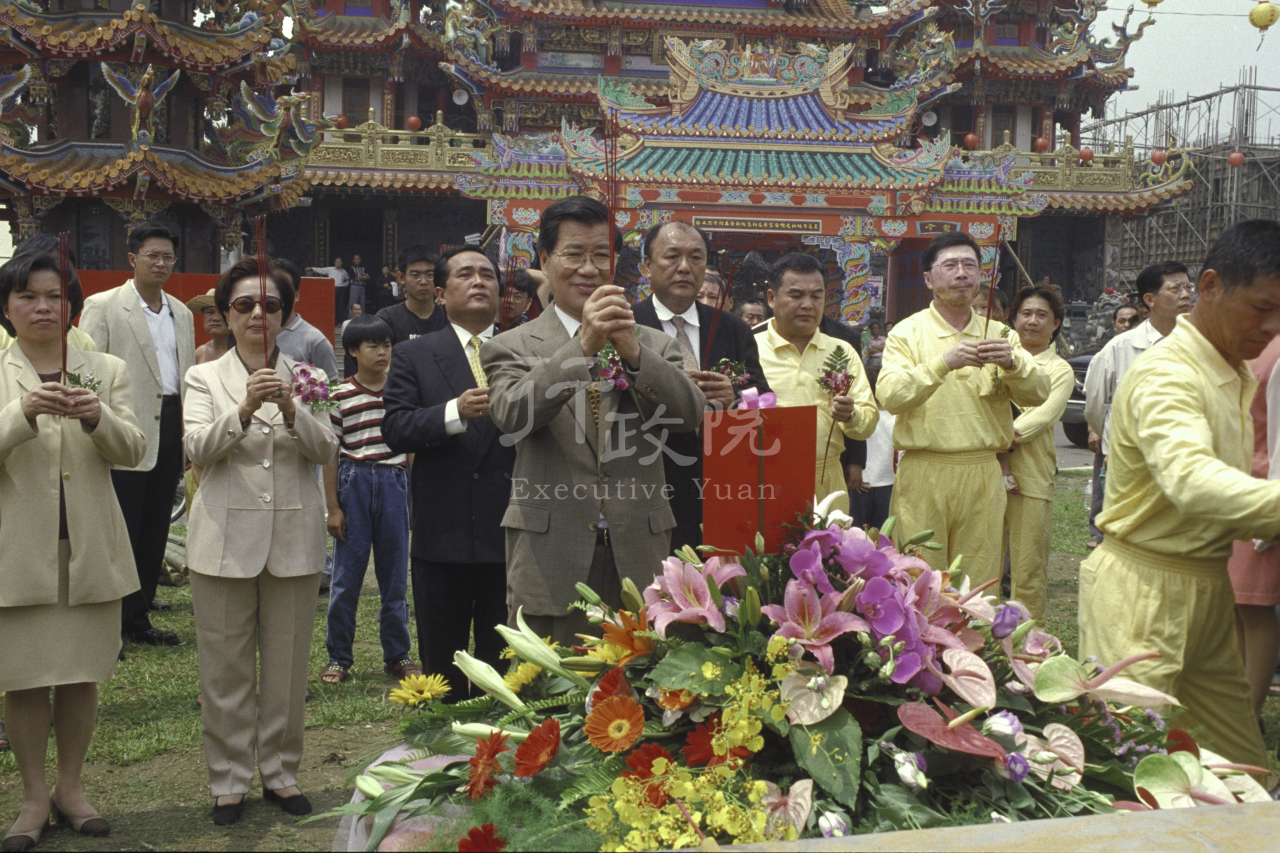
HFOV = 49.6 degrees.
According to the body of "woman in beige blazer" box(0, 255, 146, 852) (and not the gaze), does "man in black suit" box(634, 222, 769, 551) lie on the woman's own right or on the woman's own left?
on the woman's own left

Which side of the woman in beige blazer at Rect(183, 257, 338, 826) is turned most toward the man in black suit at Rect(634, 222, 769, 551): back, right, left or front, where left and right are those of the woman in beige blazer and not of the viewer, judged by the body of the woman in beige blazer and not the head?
left

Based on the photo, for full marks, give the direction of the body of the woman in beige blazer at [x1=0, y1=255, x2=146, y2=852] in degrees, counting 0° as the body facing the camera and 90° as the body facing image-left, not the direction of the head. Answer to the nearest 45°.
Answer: approximately 0°

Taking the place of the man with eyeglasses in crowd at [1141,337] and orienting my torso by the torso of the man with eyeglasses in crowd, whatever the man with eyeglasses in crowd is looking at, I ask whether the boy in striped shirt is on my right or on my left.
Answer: on my right
